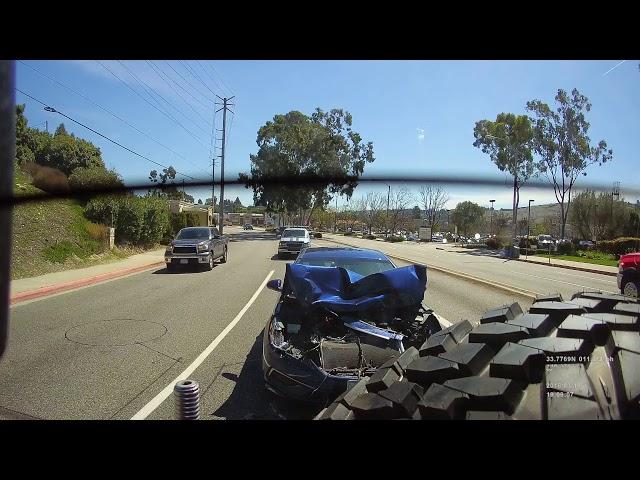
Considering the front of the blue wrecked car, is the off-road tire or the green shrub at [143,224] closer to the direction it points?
the off-road tire

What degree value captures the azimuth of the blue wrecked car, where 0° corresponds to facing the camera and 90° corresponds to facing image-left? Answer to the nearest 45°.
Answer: approximately 0°

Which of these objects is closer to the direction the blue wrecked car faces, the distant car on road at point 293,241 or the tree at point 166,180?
the tree

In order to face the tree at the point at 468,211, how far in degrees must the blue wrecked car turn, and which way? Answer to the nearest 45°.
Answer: approximately 180°

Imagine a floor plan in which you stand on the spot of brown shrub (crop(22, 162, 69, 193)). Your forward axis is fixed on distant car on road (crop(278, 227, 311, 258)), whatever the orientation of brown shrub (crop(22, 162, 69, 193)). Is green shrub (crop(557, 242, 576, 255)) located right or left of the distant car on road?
right

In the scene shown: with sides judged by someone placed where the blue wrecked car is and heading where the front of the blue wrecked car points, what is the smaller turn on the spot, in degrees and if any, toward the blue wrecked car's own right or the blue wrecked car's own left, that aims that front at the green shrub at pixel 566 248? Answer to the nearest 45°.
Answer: approximately 90° to the blue wrecked car's own left

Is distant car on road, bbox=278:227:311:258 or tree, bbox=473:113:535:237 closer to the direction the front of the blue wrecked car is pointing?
the tree

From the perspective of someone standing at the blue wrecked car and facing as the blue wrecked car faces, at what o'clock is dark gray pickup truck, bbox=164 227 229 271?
The dark gray pickup truck is roughly at 5 o'clock from the blue wrecked car.

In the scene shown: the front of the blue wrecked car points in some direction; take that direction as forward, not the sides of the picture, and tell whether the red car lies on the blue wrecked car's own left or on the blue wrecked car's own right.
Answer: on the blue wrecked car's own left

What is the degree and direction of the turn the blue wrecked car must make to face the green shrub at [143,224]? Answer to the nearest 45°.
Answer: approximately 135° to its right

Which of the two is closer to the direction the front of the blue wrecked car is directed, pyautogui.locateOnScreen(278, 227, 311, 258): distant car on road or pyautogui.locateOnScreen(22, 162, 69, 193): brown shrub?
the brown shrub
